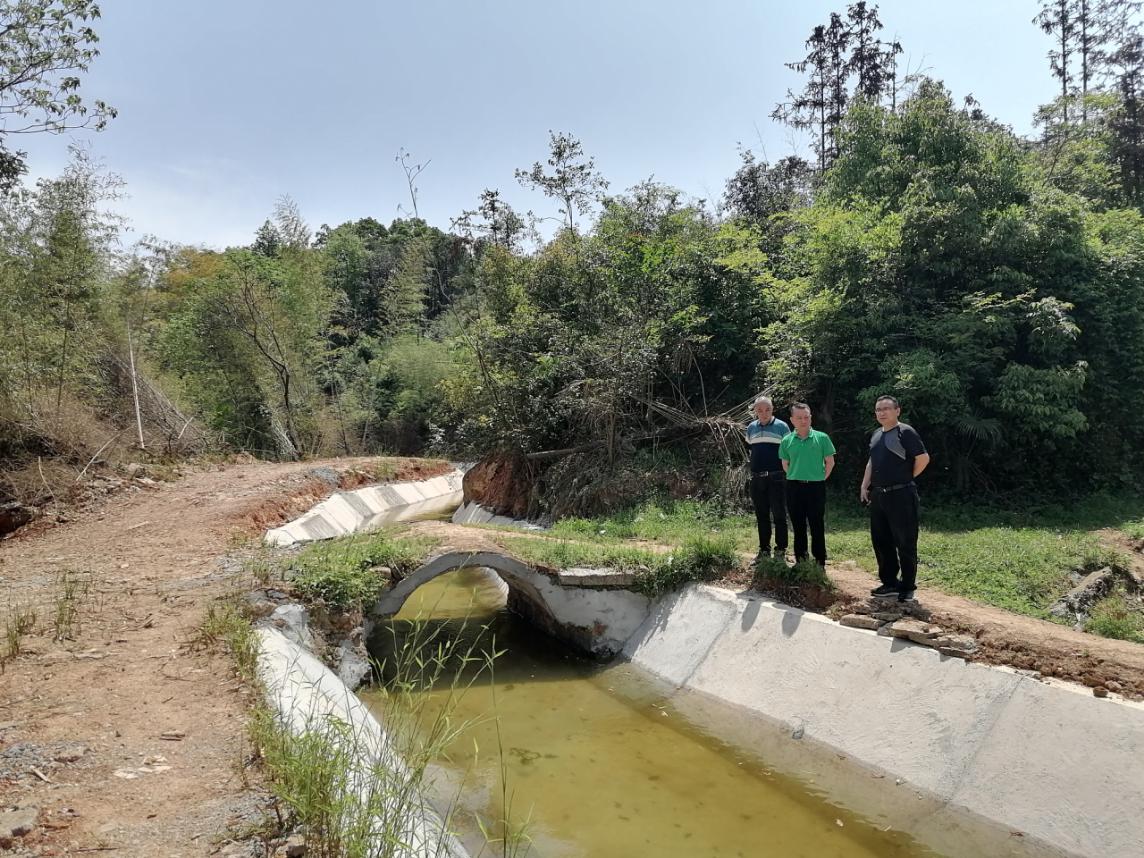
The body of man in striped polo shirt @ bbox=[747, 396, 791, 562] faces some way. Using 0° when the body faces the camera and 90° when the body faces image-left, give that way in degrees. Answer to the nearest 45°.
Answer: approximately 0°

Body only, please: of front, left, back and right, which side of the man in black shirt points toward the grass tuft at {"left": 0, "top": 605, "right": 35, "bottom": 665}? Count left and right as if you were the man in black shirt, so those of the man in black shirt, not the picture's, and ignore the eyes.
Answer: front

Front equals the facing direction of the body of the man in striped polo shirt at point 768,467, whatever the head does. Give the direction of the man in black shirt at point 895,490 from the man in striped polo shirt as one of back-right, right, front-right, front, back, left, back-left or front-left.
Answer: front-left

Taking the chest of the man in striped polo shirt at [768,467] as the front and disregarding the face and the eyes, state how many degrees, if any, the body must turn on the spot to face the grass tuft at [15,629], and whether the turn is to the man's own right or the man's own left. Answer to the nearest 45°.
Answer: approximately 45° to the man's own right

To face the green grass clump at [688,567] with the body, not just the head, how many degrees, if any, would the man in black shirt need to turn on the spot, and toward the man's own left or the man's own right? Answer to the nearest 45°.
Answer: approximately 90° to the man's own right

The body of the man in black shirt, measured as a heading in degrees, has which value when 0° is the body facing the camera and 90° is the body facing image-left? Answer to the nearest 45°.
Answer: approximately 45°

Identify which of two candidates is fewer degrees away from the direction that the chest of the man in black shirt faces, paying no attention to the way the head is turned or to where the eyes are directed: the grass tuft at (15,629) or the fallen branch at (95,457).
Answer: the grass tuft

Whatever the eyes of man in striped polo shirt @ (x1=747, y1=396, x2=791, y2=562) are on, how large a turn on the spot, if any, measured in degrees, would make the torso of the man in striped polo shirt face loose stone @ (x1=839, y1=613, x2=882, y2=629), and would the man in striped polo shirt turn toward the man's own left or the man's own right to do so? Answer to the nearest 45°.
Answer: approximately 45° to the man's own left

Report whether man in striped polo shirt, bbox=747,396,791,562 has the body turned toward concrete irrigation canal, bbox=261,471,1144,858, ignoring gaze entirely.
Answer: yes

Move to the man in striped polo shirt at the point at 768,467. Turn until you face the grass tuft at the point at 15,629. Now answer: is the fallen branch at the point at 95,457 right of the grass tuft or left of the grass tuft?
right

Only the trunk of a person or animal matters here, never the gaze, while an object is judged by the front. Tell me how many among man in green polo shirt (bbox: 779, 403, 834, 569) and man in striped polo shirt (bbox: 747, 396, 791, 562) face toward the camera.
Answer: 2
